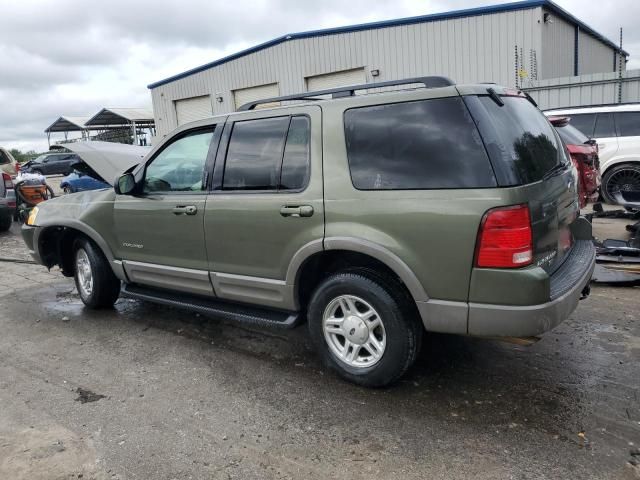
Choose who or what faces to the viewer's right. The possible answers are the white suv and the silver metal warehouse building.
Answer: the white suv

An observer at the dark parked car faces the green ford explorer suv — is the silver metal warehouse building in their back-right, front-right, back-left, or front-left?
front-left

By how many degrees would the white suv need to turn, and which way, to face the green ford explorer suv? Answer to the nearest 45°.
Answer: approximately 90° to its right

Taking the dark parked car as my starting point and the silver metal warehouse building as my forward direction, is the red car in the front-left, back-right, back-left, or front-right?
front-right

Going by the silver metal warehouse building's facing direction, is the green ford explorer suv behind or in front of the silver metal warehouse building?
in front

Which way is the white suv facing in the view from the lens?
facing to the right of the viewer

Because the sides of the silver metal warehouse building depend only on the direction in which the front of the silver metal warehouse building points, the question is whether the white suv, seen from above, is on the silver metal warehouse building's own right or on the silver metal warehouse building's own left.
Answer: on the silver metal warehouse building's own left

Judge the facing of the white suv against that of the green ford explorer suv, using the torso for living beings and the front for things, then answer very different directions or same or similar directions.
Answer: very different directions

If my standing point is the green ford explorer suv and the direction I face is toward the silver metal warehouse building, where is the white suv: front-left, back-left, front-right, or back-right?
front-right

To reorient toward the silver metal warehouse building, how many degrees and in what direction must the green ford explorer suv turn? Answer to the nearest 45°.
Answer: approximately 45° to its right

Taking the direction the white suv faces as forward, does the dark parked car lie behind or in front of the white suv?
behind

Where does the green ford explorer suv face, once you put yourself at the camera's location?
facing away from the viewer and to the left of the viewer

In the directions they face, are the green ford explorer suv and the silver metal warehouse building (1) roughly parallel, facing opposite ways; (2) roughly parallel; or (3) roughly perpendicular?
roughly perpendicular

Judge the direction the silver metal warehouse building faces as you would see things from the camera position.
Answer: facing the viewer and to the left of the viewer

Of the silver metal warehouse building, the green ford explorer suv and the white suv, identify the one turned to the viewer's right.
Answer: the white suv

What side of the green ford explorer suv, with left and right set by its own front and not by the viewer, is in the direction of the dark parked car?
front

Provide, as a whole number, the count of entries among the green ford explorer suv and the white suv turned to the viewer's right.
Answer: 1

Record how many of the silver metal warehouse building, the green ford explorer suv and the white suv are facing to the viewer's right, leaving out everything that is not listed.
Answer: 1
